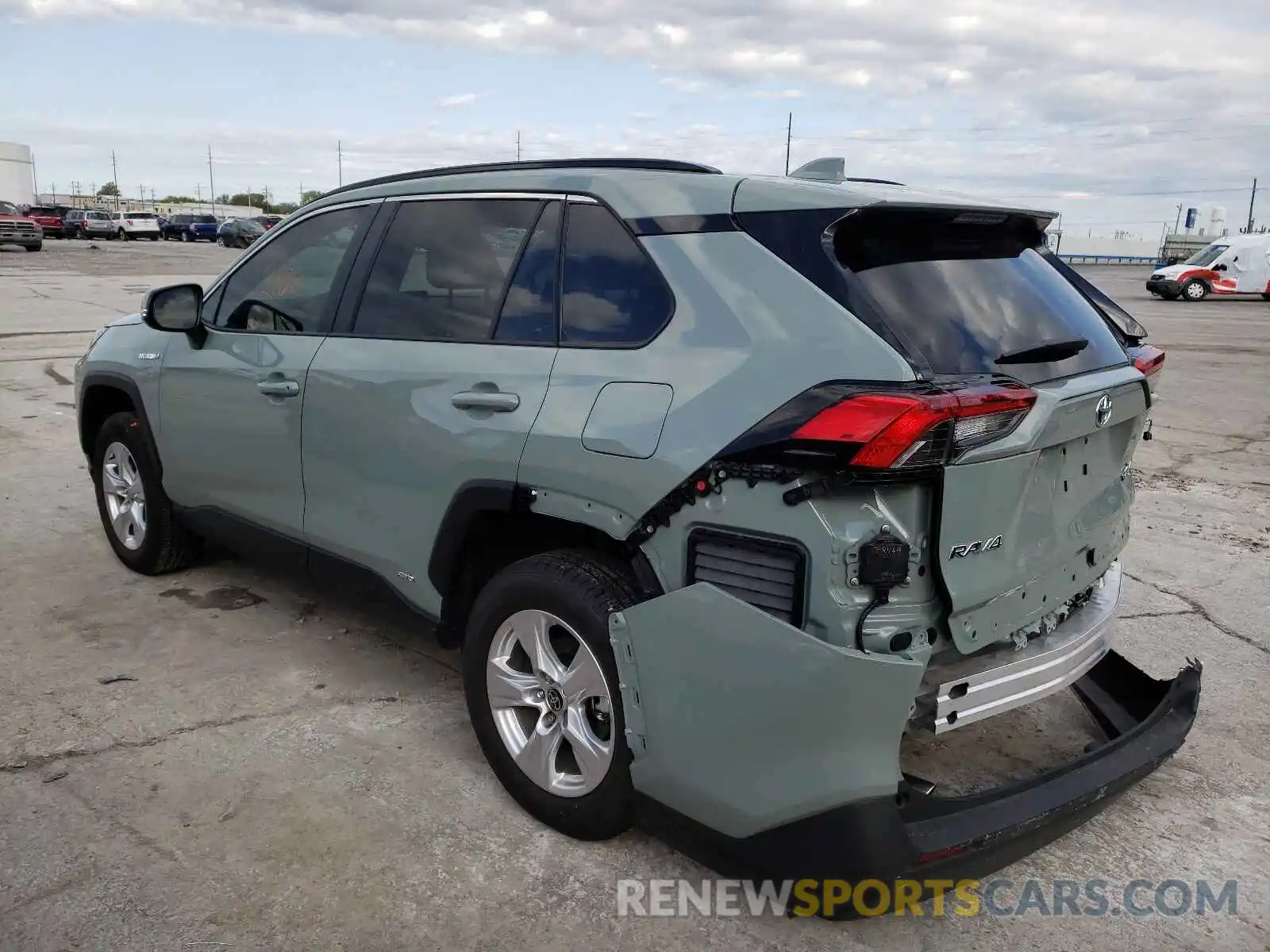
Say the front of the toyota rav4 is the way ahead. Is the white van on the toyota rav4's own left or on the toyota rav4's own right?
on the toyota rav4's own right

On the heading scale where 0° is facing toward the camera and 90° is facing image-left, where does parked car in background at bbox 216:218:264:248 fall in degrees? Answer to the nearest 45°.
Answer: approximately 315°

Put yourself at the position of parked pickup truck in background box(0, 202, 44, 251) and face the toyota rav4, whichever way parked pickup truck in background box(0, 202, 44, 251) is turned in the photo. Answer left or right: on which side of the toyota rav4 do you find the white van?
left

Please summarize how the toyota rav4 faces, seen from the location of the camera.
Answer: facing away from the viewer and to the left of the viewer

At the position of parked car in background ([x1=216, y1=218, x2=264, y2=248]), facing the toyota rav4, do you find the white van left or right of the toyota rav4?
left

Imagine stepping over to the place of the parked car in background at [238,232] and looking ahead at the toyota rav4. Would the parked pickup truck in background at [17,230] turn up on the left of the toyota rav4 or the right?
right
